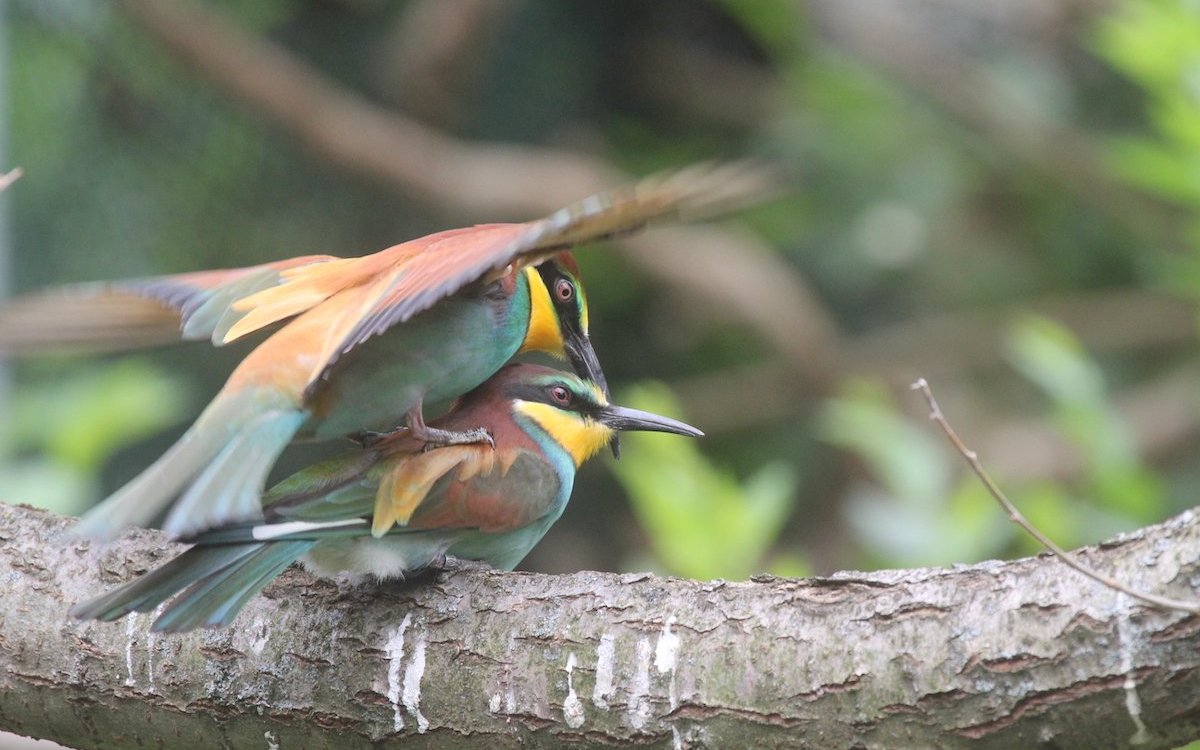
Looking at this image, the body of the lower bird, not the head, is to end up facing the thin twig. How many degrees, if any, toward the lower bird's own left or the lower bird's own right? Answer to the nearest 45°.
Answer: approximately 45° to the lower bird's own right

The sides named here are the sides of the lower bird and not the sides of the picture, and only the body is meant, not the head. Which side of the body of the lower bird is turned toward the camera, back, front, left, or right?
right
